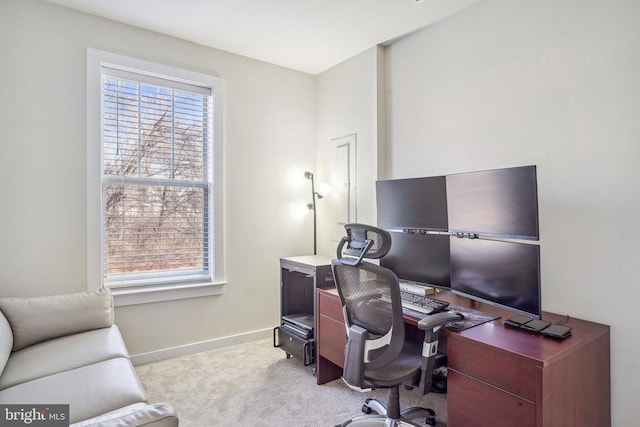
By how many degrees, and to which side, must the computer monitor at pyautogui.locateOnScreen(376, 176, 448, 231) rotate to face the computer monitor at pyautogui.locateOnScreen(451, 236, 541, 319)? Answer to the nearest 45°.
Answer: approximately 90° to its left

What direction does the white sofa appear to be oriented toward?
to the viewer's right

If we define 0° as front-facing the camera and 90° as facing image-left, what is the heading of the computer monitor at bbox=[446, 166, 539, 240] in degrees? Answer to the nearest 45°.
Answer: approximately 45°

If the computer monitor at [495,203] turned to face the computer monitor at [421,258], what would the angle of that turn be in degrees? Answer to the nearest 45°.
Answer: approximately 90° to its right

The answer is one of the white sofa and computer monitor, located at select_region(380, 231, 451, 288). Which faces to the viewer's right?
the white sofa

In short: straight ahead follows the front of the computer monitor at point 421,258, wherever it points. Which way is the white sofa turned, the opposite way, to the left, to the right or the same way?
the opposite way

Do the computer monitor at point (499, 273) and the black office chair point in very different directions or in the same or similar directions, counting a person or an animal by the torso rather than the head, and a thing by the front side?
very different directions

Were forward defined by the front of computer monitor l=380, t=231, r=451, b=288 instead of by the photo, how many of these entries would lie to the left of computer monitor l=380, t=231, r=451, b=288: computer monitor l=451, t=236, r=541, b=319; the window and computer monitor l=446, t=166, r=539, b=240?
2

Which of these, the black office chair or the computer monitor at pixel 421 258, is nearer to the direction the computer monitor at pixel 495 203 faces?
the black office chair

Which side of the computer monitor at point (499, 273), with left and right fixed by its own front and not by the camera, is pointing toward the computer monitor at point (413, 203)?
right
